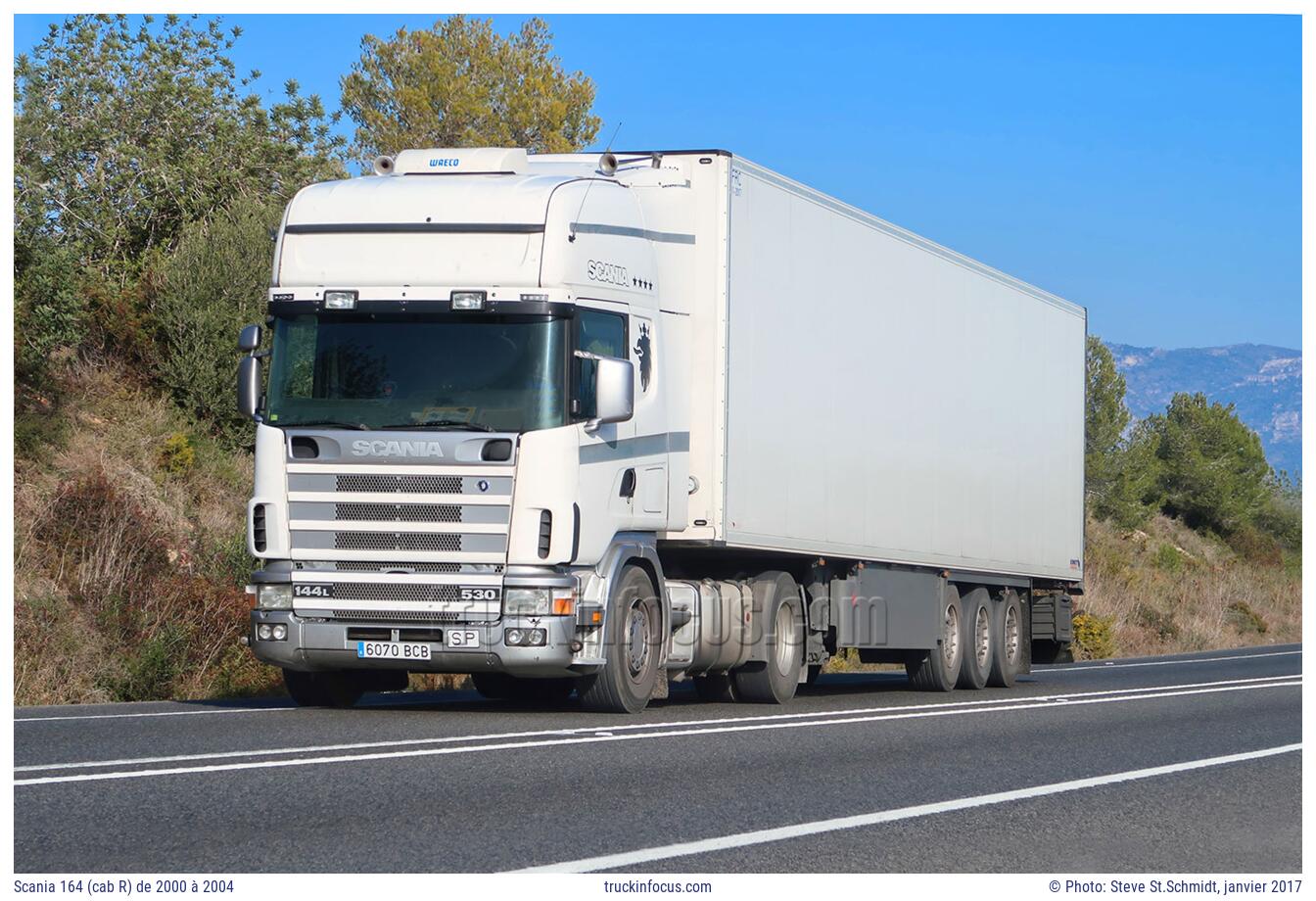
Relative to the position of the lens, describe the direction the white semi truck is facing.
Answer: facing the viewer and to the left of the viewer

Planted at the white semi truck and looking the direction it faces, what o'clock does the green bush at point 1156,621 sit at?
The green bush is roughly at 5 o'clock from the white semi truck.

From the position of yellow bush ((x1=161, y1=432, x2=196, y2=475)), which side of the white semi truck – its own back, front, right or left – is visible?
right

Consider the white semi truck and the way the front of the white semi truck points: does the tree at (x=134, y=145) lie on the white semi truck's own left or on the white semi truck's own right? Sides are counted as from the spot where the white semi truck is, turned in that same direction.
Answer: on the white semi truck's own right

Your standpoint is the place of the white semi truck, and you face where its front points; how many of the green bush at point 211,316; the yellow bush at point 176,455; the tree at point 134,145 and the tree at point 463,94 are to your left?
0

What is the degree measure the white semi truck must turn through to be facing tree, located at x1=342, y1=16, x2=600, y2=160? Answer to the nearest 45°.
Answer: approximately 135° to its right

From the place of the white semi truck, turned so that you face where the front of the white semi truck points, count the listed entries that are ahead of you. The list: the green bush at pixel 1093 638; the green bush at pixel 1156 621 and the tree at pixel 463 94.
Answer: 0

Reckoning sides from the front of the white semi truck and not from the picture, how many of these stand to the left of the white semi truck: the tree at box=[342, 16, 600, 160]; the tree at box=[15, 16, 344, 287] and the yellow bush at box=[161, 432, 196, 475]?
0

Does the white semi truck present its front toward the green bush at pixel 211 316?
no

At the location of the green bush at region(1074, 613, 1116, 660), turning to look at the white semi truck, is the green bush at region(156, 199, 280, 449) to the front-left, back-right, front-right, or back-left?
front-right

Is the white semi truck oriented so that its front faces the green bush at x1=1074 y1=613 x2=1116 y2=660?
no
